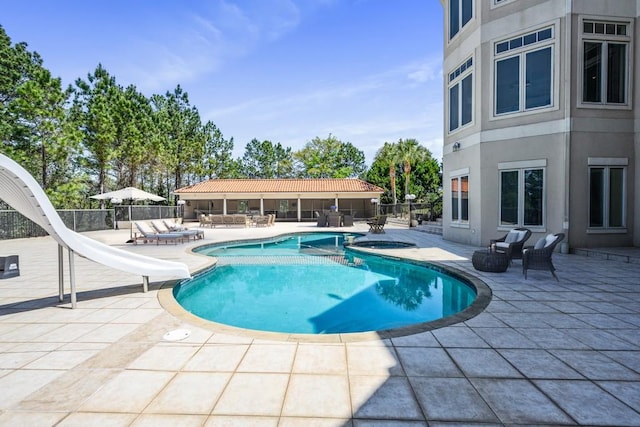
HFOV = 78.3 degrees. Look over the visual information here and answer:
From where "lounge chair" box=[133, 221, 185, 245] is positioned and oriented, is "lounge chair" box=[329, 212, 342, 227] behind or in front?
in front

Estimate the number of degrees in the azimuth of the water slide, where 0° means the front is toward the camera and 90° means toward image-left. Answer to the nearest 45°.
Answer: approximately 270°

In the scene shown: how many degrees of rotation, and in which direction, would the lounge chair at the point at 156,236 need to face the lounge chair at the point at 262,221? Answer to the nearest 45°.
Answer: approximately 45° to its left

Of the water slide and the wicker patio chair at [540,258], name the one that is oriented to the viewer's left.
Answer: the wicker patio chair

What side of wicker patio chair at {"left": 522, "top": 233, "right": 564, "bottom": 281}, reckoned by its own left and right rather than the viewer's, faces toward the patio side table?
front

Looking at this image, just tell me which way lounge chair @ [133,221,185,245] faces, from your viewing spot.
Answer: facing to the right of the viewer

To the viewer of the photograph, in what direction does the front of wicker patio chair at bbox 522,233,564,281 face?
facing to the left of the viewer

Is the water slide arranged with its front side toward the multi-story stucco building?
yes

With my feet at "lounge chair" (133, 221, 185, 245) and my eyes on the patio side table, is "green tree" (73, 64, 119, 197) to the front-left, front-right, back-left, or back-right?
back-left

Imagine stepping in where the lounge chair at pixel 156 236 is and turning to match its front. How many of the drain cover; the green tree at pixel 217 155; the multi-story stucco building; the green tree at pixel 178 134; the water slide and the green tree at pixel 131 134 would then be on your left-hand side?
3

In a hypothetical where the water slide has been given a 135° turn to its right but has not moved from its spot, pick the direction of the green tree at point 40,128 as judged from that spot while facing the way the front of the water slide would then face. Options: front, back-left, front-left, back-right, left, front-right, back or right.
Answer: back-right

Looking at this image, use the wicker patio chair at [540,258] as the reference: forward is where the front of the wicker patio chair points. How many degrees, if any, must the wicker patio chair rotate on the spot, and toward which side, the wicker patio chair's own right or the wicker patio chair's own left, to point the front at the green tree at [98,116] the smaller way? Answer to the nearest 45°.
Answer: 0° — it already faces it

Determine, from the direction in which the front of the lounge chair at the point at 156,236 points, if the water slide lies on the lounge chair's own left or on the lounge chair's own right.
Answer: on the lounge chair's own right
